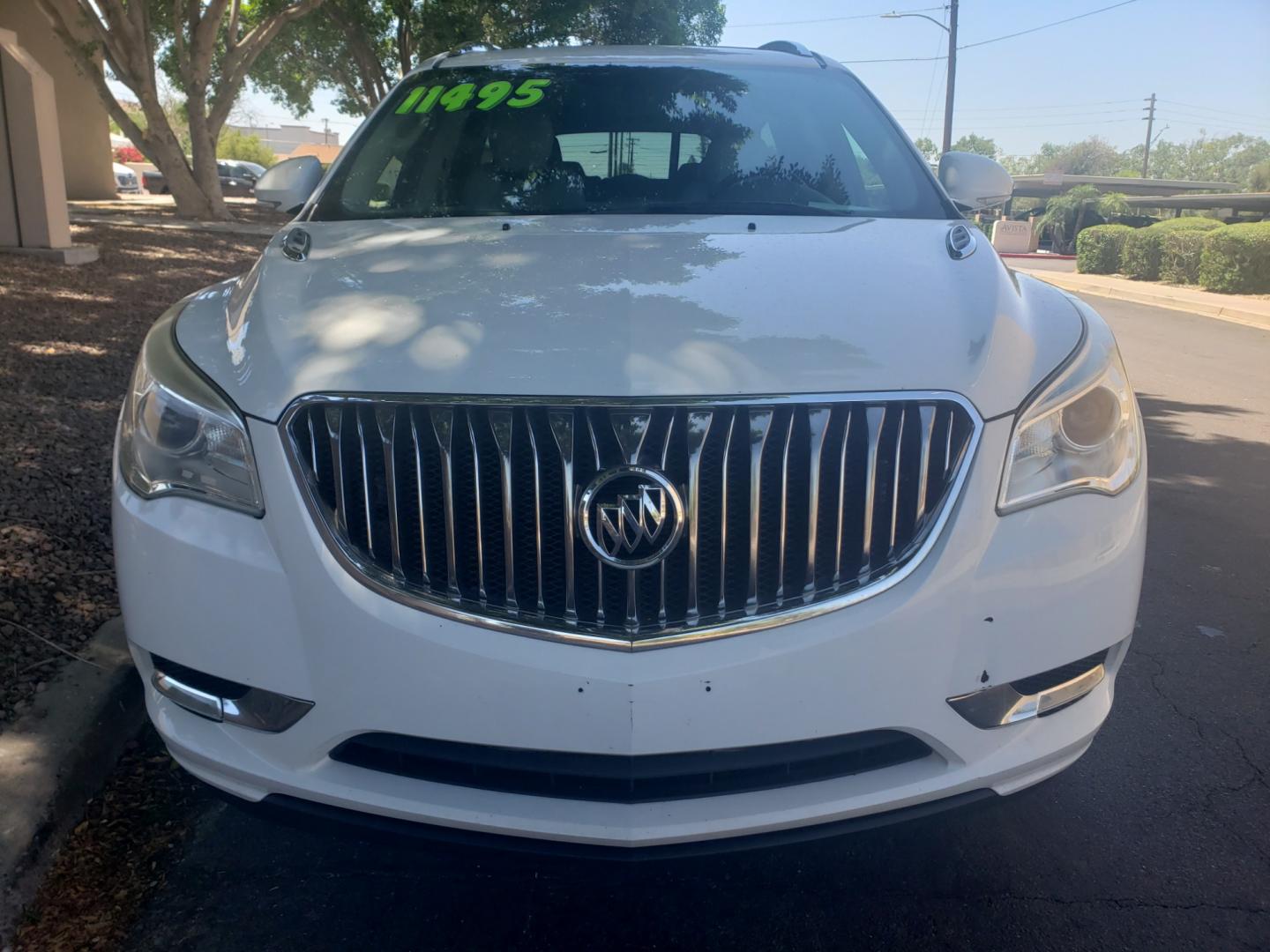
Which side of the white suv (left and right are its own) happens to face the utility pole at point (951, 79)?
back

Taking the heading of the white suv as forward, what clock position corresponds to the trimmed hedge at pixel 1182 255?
The trimmed hedge is roughly at 7 o'clock from the white suv.

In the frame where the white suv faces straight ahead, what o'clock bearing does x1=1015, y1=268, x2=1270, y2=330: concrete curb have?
The concrete curb is roughly at 7 o'clock from the white suv.

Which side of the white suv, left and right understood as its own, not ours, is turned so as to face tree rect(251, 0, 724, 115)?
back

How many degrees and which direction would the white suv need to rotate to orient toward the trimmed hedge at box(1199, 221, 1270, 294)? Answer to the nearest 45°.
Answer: approximately 135° to its left

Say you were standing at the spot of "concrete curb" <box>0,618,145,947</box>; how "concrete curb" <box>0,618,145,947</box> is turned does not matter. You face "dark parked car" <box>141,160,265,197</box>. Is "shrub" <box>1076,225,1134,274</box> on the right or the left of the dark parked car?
right

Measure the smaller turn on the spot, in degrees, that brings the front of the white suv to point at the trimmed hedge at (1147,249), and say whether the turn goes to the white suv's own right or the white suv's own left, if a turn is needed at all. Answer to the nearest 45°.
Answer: approximately 135° to the white suv's own left

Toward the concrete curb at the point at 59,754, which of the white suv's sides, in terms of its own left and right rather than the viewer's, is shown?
right

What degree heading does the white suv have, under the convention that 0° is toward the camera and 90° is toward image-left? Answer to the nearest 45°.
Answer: approximately 0°
